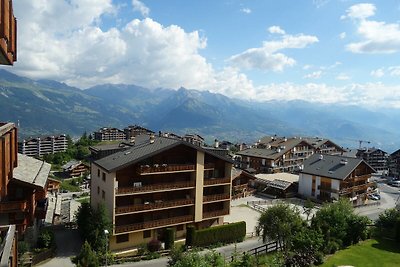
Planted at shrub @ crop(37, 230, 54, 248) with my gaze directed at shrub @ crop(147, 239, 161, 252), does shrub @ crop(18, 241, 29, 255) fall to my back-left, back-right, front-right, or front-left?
back-right

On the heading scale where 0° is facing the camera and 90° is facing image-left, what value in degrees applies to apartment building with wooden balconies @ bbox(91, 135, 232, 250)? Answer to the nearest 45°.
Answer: approximately 315°

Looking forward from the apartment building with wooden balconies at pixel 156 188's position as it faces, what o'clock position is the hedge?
The hedge is roughly at 10 o'clock from the apartment building with wooden balconies.

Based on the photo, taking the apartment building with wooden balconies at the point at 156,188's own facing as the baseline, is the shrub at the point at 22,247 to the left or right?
on its right
